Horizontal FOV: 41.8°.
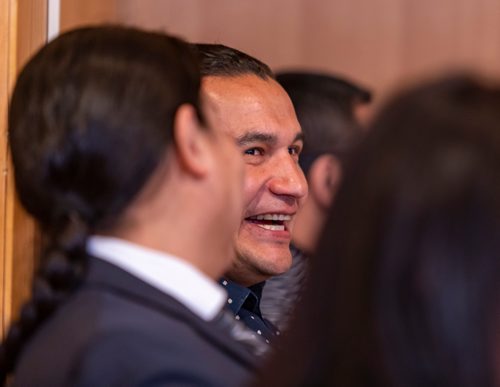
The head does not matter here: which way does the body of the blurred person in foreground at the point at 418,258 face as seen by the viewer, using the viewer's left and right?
facing away from the viewer

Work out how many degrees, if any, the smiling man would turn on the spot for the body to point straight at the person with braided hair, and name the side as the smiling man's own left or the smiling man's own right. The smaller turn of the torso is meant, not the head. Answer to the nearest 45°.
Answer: approximately 45° to the smiling man's own right

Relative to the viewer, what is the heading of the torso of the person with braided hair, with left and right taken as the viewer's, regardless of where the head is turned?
facing away from the viewer and to the right of the viewer

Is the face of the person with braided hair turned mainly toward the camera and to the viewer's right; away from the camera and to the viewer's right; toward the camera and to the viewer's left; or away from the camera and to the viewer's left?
away from the camera and to the viewer's right

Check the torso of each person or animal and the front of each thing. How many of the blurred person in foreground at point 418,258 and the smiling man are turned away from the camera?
1

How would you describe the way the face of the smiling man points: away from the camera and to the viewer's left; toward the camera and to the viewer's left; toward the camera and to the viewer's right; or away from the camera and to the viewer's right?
toward the camera and to the viewer's right

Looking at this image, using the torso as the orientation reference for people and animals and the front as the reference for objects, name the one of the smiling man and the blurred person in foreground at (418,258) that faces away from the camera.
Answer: the blurred person in foreground

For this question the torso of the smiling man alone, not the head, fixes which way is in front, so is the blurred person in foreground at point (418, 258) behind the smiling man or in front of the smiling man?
in front
